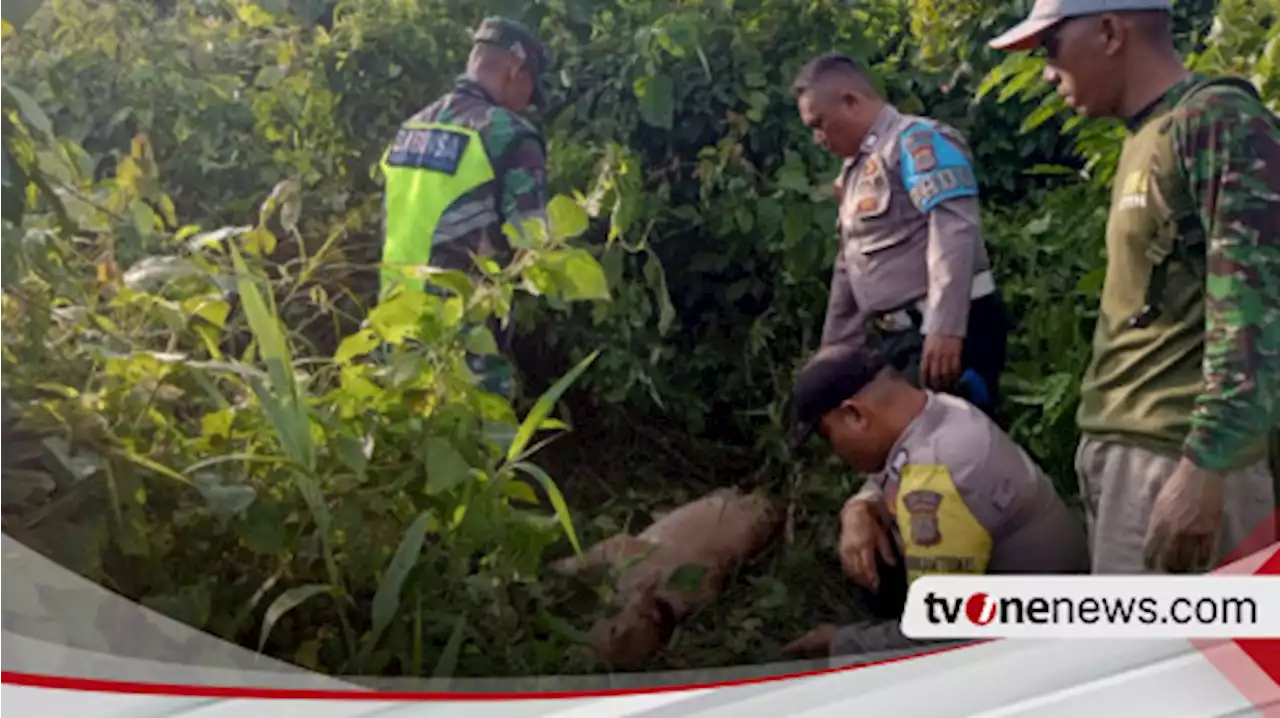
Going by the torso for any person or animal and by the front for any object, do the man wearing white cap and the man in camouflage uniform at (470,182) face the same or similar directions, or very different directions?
very different directions

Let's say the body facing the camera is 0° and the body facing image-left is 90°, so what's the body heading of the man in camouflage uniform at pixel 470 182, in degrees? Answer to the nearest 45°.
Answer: approximately 225°

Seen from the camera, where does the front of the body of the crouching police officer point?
to the viewer's left

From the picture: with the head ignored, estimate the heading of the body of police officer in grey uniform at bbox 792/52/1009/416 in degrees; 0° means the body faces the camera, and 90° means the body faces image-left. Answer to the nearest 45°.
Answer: approximately 45°

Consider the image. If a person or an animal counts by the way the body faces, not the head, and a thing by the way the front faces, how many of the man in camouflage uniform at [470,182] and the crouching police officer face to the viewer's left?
1

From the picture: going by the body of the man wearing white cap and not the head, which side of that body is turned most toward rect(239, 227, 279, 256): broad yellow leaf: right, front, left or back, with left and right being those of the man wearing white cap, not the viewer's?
front

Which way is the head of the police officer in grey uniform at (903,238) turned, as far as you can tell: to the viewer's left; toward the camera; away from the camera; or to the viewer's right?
to the viewer's left

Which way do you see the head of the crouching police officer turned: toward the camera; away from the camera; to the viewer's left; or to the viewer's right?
to the viewer's left

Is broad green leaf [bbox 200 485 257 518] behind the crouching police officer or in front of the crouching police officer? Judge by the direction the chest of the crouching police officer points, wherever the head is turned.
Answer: in front
